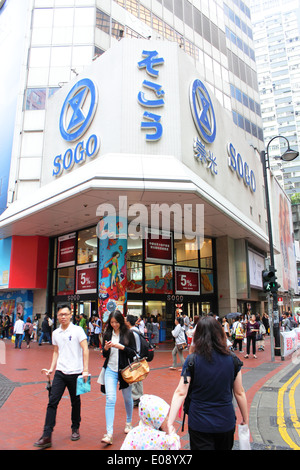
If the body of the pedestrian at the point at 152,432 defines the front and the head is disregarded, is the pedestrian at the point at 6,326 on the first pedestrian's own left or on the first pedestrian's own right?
on the first pedestrian's own left

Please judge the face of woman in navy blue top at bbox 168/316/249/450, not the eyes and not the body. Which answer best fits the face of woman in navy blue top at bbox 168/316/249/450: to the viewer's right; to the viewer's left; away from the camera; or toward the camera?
away from the camera

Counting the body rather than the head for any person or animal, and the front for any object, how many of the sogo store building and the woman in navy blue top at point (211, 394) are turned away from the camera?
1

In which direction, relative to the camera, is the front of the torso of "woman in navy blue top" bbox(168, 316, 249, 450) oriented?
away from the camera

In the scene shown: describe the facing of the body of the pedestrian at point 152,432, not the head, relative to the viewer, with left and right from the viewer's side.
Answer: facing away from the viewer and to the right of the viewer

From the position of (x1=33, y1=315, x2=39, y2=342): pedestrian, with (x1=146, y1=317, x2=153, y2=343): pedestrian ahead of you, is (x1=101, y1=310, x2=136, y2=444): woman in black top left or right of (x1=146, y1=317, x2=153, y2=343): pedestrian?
right

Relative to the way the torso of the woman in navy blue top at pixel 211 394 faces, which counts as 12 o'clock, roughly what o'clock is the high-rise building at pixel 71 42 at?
The high-rise building is roughly at 11 o'clock from the woman in navy blue top.

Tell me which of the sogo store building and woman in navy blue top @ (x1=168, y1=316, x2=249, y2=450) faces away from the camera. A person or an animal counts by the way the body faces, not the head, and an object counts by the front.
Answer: the woman in navy blue top
